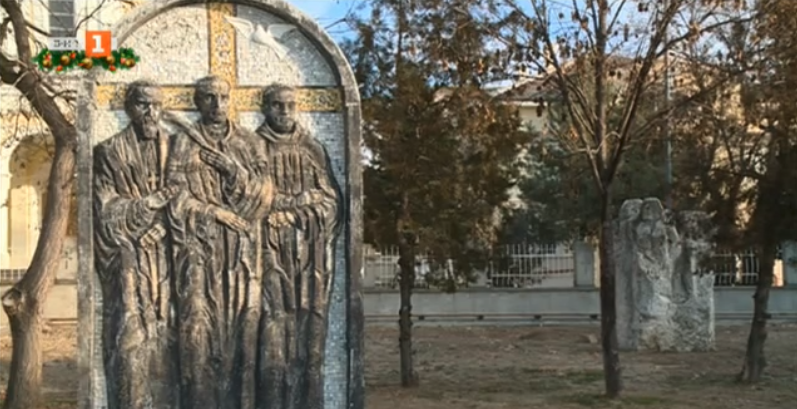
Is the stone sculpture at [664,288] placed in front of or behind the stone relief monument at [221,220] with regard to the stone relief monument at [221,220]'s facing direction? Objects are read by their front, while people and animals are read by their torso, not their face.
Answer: behind

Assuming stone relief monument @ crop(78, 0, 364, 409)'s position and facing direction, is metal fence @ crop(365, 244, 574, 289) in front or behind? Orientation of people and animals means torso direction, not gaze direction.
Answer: behind

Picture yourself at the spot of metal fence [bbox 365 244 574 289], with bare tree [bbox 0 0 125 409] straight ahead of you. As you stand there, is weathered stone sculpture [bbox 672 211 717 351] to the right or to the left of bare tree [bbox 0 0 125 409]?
left

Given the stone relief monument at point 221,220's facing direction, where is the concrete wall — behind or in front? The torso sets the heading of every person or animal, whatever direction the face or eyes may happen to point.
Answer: behind

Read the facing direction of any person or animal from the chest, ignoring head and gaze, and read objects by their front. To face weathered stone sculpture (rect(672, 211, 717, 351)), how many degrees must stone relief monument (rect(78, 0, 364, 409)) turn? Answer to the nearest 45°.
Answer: approximately 135° to its left

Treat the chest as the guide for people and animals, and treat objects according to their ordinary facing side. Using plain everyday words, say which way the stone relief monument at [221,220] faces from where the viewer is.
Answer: facing the viewer
